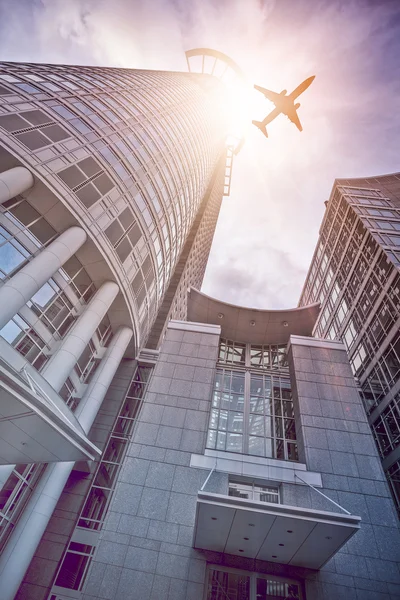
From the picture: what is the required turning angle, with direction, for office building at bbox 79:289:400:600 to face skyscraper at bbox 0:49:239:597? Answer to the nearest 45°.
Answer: approximately 90° to its right

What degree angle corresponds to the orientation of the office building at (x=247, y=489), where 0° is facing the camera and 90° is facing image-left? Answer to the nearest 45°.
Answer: approximately 0°

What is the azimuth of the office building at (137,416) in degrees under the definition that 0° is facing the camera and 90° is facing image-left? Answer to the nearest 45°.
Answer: approximately 0°
